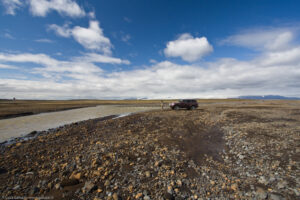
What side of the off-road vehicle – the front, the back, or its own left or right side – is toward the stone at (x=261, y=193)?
left

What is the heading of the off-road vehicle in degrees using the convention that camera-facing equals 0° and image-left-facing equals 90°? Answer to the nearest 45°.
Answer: approximately 90°

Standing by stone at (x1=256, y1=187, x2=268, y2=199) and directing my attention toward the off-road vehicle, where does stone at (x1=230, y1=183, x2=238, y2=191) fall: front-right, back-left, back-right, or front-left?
front-left

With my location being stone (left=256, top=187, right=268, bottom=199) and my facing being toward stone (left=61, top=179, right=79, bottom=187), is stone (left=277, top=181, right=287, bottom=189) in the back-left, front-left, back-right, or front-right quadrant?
back-right

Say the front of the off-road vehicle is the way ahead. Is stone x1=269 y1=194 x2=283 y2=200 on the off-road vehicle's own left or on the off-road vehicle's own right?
on the off-road vehicle's own left

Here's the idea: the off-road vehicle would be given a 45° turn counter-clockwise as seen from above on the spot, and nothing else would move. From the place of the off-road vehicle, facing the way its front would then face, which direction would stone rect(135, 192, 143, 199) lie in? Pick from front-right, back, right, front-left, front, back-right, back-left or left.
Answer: front-left
